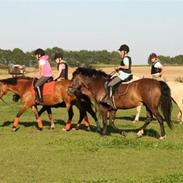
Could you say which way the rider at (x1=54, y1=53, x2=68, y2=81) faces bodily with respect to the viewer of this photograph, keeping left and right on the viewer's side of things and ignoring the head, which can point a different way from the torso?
facing to the left of the viewer

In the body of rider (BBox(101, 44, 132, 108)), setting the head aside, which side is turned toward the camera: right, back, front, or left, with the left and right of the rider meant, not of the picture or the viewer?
left

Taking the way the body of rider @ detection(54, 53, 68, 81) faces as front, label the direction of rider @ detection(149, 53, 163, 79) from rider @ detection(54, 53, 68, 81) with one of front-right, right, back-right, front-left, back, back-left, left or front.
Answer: back

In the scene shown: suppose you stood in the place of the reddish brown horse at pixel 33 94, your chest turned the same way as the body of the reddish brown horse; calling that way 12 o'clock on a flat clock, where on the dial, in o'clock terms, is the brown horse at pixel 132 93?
The brown horse is roughly at 7 o'clock from the reddish brown horse.

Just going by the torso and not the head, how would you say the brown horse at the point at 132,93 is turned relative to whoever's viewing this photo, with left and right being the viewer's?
facing to the left of the viewer

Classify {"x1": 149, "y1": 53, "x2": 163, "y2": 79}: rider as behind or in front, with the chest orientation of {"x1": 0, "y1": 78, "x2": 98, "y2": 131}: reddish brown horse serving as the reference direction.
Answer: behind

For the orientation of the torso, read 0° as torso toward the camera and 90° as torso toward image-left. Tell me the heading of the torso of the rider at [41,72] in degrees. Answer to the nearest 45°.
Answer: approximately 90°

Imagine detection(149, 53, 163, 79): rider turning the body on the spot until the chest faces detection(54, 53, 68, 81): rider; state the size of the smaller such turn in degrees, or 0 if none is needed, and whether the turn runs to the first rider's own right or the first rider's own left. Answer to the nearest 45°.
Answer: approximately 45° to the first rider's own right

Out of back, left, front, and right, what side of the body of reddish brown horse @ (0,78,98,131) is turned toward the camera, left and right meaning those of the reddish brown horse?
left
